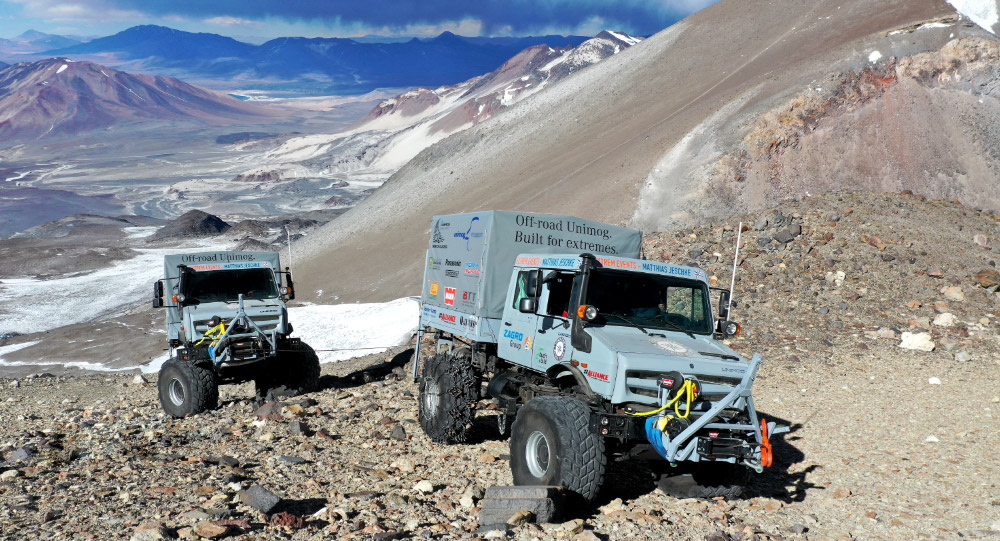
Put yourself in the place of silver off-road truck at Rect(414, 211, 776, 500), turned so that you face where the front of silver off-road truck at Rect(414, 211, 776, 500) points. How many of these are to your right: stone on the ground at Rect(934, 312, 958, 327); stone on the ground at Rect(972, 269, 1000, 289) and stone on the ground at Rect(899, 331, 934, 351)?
0

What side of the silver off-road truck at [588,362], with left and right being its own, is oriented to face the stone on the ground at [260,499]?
right

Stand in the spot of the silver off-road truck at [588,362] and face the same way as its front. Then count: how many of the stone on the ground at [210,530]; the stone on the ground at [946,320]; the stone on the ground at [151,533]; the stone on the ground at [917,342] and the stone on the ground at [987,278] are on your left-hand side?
3

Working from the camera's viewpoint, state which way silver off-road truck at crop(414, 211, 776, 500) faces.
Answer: facing the viewer and to the right of the viewer

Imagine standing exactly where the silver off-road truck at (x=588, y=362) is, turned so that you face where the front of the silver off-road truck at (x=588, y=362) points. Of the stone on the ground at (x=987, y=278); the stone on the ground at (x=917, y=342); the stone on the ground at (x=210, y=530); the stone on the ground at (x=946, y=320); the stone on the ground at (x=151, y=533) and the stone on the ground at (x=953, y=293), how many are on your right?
2

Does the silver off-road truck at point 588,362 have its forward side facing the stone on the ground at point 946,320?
no

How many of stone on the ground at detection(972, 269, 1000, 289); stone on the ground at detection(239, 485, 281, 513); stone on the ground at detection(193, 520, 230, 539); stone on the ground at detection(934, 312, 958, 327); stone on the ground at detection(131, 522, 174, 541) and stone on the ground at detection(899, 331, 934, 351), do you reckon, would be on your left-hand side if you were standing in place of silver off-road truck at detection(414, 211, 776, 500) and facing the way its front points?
3

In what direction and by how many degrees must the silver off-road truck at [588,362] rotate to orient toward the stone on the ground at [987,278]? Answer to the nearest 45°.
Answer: approximately 90° to its left

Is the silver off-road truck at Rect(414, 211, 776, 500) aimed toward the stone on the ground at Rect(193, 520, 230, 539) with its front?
no

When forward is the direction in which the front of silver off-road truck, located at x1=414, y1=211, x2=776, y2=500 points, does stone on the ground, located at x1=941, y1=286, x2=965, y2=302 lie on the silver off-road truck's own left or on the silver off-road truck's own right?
on the silver off-road truck's own left

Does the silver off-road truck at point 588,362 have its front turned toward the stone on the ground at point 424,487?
no

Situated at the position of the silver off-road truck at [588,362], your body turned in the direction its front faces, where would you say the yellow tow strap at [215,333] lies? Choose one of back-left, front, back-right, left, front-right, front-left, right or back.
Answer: back
